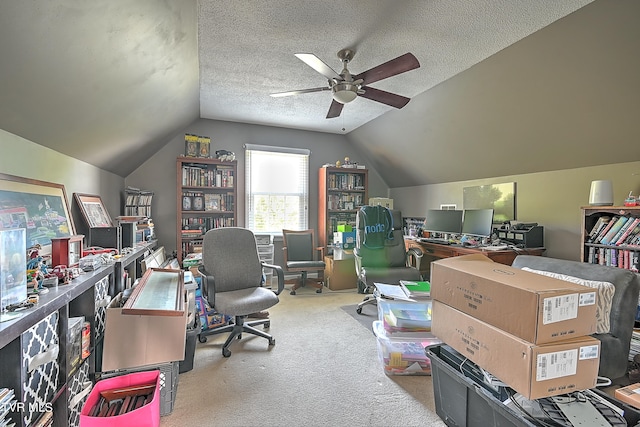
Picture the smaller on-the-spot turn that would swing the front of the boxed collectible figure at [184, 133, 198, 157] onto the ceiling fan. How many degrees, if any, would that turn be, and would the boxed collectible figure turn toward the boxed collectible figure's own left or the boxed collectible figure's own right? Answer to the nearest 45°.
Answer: approximately 45° to the boxed collectible figure's own left

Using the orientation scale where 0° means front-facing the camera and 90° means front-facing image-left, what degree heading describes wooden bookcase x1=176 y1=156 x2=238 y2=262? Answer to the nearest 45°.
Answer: approximately 0°

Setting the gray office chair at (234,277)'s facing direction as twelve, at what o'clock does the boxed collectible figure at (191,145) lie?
The boxed collectible figure is roughly at 7 o'clock from the gray office chair.

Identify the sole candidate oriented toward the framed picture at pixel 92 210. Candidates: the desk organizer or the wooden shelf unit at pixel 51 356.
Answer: the desk organizer

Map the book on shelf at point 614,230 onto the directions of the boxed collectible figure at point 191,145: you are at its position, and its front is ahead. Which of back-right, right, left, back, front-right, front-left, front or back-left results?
front-left

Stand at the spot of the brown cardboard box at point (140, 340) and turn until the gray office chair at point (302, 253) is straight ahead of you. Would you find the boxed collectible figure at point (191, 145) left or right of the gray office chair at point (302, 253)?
left

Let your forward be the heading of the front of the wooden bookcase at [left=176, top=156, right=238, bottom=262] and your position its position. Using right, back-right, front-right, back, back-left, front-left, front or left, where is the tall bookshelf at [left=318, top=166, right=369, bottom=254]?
left

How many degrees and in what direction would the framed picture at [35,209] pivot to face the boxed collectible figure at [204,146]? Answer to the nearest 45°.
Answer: approximately 90° to its left

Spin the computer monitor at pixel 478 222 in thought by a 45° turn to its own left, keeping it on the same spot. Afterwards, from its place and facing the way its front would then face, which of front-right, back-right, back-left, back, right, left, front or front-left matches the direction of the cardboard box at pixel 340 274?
right

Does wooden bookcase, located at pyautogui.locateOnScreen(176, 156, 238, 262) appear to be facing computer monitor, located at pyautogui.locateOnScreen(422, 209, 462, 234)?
no

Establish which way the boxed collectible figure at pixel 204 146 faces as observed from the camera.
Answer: facing the viewer

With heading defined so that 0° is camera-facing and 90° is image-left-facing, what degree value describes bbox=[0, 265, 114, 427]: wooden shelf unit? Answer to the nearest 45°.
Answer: approximately 315°

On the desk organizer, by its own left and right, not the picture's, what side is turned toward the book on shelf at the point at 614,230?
left

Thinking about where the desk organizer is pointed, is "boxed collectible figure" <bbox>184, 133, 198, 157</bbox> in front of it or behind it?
in front

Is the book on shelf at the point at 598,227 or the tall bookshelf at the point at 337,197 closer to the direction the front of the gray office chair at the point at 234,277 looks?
the book on shelf

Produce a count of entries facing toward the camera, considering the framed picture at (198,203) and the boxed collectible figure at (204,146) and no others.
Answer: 2

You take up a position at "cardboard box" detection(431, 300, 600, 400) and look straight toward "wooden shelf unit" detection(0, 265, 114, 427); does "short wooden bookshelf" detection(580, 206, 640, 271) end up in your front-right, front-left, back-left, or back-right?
back-right

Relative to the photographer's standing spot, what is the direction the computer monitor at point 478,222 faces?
facing the viewer and to the left of the viewer

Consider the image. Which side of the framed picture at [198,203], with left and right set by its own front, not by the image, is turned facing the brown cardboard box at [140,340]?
front

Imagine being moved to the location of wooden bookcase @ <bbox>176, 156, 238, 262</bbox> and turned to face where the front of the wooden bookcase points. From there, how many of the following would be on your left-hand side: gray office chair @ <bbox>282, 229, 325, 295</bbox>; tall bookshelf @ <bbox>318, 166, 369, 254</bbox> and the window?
3
